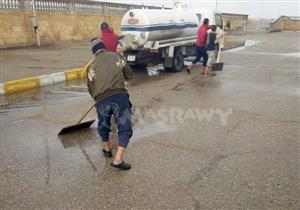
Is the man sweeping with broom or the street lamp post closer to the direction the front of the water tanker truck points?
the street lamp post

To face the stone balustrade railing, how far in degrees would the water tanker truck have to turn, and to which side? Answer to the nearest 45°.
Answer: approximately 90° to its left

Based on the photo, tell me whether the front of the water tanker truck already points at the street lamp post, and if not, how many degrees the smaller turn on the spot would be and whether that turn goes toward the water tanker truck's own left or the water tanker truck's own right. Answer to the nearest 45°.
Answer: approximately 90° to the water tanker truck's own left

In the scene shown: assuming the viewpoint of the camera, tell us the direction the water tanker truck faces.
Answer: facing away from the viewer and to the right of the viewer

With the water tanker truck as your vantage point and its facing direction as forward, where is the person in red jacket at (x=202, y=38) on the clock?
The person in red jacket is roughly at 2 o'clock from the water tanker truck.

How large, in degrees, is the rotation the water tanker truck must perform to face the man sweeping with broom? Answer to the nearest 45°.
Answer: approximately 135° to its right
